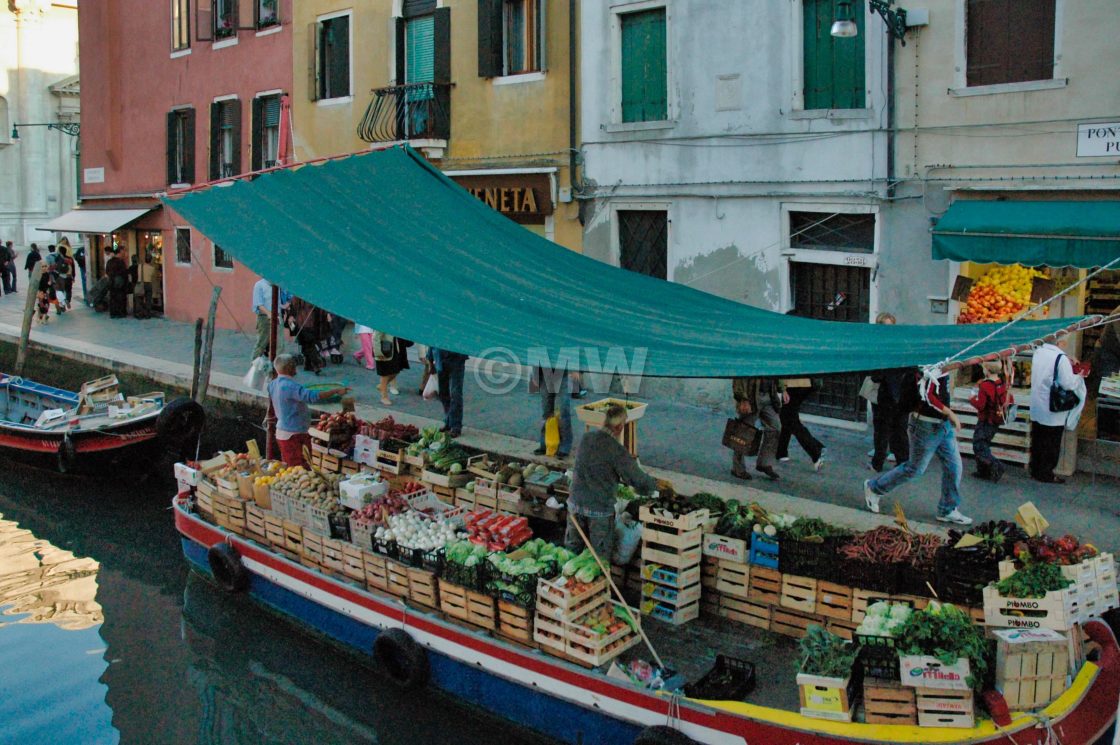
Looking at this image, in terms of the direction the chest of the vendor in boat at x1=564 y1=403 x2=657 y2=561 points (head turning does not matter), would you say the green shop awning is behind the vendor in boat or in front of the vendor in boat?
in front

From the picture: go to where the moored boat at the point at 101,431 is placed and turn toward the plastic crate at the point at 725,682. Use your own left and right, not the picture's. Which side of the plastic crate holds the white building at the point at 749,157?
left

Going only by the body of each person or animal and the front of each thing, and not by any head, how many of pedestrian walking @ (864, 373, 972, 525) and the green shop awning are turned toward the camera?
1

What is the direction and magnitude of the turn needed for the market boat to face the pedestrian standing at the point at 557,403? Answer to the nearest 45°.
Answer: approximately 135° to its left

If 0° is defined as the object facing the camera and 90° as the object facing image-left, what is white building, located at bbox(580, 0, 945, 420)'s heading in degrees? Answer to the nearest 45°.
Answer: approximately 0°

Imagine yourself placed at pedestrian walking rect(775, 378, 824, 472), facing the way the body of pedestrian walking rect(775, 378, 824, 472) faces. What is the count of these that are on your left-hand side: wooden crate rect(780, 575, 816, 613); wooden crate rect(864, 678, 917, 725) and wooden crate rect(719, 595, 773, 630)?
3

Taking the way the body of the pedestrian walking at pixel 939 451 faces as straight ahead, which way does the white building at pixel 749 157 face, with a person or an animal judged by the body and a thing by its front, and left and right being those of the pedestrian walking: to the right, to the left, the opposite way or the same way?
to the right

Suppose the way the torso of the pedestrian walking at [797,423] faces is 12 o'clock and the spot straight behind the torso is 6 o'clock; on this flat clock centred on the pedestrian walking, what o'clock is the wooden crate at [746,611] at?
The wooden crate is roughly at 9 o'clock from the pedestrian walking.

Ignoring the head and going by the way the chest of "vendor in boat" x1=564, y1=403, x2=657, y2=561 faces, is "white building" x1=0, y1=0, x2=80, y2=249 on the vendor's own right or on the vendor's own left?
on the vendor's own left
